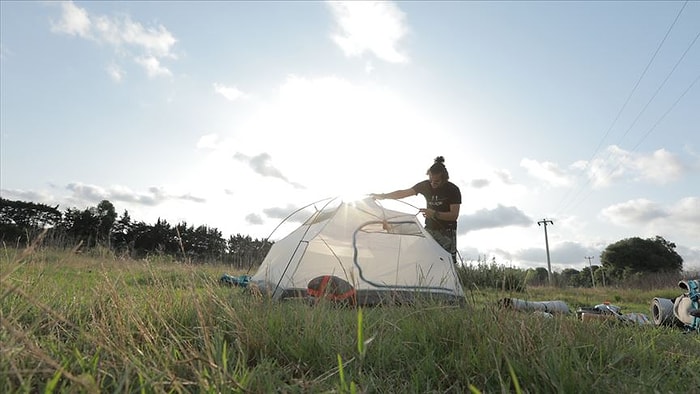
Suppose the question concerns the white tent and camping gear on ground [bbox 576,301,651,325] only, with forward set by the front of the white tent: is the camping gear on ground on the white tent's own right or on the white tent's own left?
on the white tent's own left

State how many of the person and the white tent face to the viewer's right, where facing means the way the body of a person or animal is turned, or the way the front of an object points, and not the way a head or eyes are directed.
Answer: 0

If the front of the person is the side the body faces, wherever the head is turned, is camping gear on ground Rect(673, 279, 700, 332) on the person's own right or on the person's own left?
on the person's own left

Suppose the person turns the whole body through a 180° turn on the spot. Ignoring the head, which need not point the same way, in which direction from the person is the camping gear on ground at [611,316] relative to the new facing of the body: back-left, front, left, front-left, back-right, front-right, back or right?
right

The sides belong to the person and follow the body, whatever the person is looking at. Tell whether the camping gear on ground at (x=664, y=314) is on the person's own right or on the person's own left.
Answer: on the person's own left

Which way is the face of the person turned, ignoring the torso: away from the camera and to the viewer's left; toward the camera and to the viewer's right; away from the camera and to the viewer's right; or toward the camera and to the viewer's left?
toward the camera and to the viewer's left

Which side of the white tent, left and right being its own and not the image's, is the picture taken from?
front

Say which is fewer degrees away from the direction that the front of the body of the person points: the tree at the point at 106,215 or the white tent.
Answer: the white tent

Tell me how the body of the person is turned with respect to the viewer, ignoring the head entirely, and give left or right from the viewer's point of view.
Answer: facing the viewer and to the left of the viewer

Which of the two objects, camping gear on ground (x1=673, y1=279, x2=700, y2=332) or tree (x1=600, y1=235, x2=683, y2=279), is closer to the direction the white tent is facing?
the camping gear on ground

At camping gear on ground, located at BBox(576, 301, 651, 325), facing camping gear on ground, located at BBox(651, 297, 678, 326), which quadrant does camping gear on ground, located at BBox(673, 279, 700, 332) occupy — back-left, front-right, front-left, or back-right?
front-right
